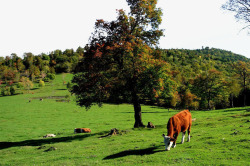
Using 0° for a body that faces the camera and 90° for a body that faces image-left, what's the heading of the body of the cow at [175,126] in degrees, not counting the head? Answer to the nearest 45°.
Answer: approximately 45°

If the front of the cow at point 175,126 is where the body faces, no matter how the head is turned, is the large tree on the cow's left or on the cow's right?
on the cow's right
